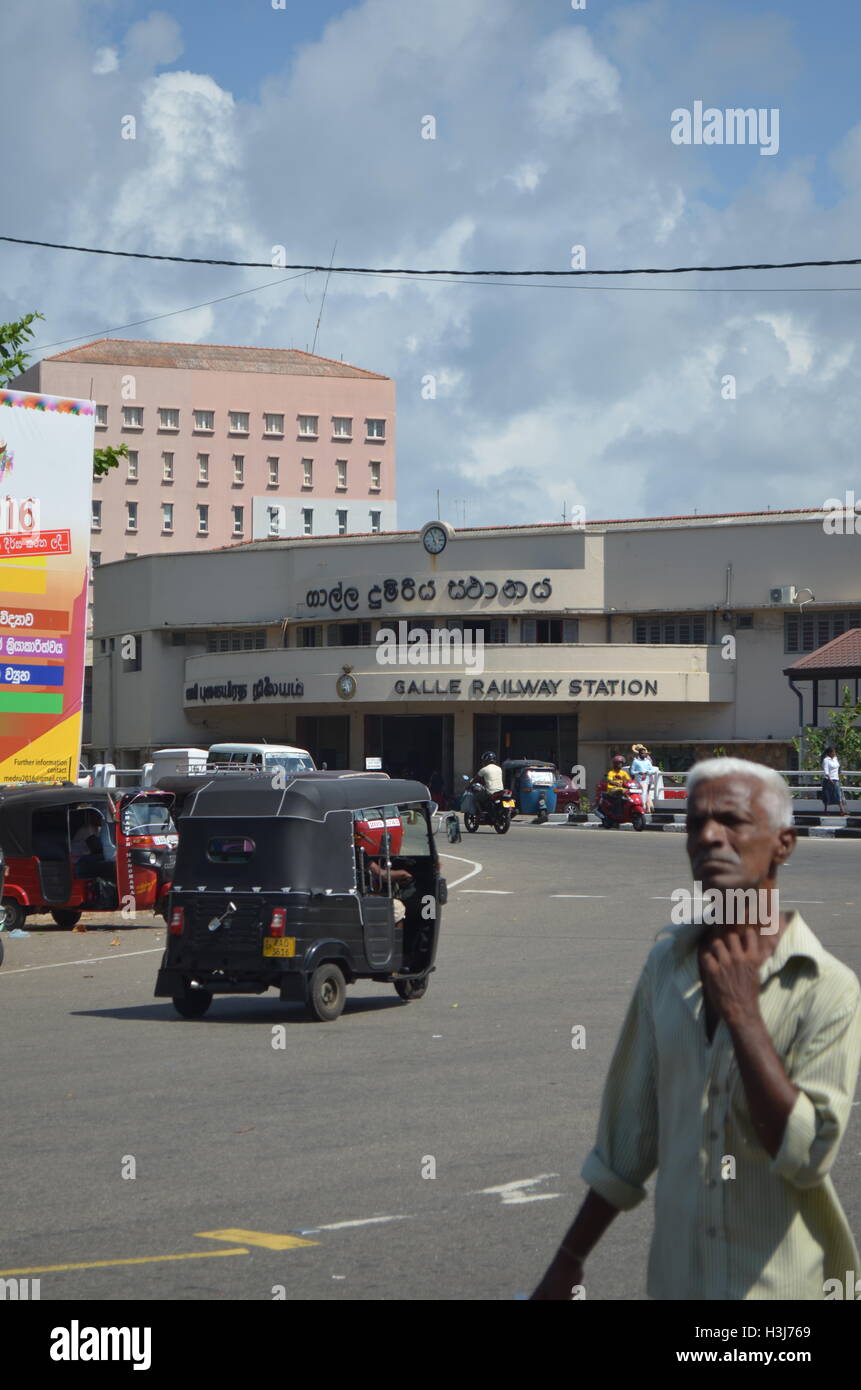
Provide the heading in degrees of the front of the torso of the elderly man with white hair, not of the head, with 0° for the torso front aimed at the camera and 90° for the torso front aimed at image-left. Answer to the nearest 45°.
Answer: approximately 45°

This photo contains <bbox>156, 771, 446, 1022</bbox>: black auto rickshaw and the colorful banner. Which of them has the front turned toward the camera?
the colorful banner

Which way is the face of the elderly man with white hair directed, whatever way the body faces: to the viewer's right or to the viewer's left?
to the viewer's left

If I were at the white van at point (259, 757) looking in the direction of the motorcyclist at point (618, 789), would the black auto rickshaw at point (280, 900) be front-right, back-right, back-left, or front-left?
front-right

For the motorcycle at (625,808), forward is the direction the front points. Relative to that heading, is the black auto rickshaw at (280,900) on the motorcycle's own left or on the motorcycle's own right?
on the motorcycle's own right

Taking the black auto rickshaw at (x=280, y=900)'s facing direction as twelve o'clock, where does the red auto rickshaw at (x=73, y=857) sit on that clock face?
The red auto rickshaw is roughly at 10 o'clock from the black auto rickshaw.

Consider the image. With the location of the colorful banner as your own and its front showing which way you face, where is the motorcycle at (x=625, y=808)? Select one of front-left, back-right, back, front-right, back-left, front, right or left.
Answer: back-left

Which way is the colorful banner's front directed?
toward the camera

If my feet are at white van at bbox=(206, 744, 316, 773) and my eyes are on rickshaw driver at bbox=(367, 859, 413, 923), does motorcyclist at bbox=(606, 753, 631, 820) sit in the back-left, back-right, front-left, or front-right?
front-left

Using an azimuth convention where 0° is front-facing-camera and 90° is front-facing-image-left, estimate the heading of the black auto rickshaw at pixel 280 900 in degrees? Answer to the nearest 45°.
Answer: approximately 225°
